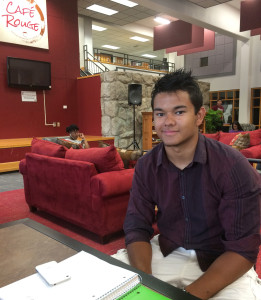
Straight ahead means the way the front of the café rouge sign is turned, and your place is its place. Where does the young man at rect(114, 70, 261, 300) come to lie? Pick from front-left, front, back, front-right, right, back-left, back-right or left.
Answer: front

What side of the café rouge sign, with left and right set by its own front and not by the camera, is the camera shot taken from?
front

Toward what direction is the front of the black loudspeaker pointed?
toward the camera

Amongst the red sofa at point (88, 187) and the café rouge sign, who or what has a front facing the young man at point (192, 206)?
the café rouge sign

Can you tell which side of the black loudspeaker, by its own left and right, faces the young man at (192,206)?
front

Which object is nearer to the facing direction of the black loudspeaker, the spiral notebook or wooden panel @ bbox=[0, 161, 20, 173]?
the spiral notebook

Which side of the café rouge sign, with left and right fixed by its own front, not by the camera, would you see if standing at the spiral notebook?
front

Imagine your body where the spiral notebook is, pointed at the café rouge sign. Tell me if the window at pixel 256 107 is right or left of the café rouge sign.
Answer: right

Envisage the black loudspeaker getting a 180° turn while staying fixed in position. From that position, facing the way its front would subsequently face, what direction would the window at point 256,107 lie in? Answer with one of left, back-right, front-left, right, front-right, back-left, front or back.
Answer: front-right

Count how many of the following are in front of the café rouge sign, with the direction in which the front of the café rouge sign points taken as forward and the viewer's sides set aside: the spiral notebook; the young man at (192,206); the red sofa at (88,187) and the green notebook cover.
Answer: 4

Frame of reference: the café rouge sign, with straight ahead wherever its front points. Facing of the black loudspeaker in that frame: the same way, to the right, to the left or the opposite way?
the same way
